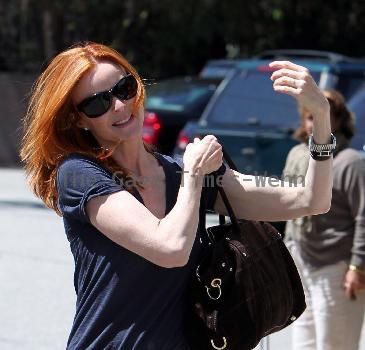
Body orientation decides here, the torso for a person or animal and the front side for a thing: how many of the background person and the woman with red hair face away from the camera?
0

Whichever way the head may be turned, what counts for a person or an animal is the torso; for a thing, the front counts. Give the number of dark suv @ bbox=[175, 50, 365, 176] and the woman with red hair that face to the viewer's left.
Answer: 0

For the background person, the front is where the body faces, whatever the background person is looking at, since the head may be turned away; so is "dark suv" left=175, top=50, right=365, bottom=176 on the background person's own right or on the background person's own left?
on the background person's own right

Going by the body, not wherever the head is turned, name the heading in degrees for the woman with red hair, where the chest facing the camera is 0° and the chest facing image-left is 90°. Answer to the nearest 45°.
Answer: approximately 315°

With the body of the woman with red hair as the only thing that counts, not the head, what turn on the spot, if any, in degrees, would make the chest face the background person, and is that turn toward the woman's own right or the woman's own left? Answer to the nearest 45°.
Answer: approximately 90° to the woman's own left

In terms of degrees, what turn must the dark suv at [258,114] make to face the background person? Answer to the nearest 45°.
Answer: approximately 135° to its right

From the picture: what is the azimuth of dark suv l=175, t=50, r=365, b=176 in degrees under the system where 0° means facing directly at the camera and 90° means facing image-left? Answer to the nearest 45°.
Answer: approximately 225°

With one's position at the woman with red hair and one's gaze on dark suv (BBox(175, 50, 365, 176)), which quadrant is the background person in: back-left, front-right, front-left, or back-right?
front-right

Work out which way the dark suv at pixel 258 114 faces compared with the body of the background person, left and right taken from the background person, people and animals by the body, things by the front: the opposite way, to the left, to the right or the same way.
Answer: the opposite way
